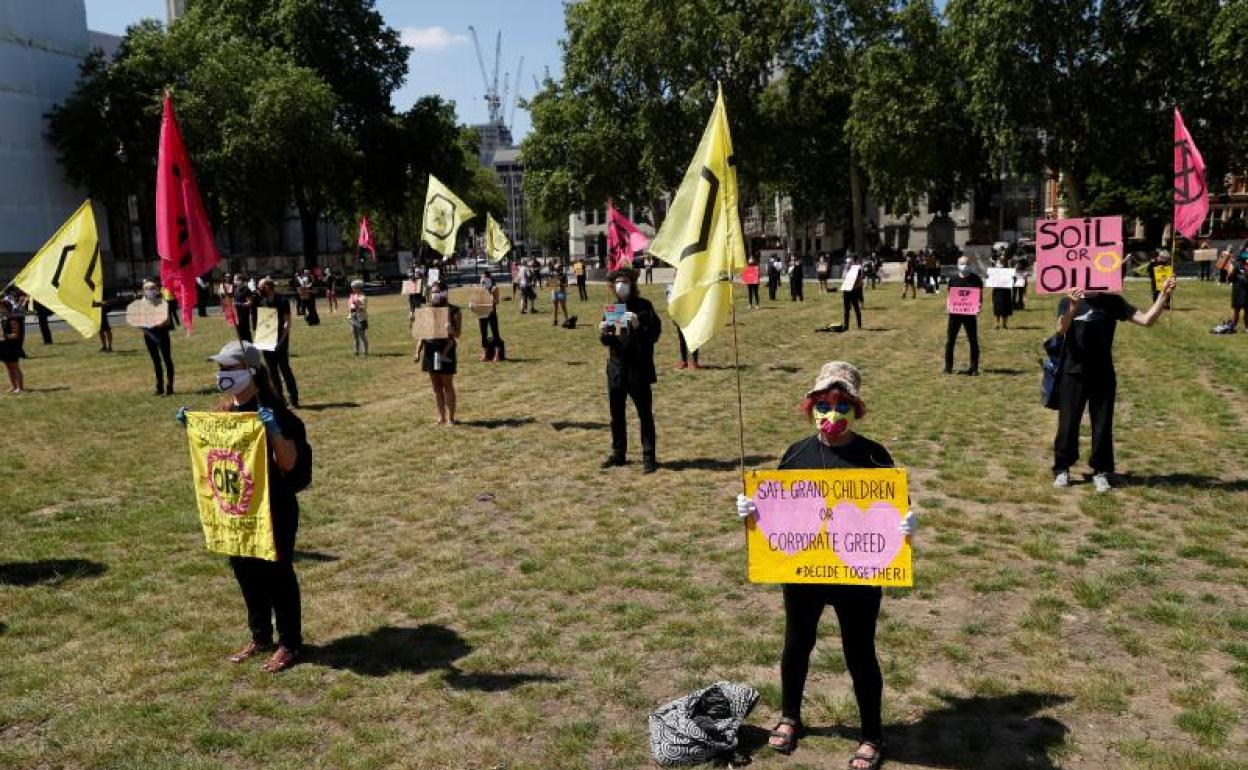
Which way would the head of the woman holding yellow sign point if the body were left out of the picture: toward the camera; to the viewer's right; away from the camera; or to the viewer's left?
toward the camera

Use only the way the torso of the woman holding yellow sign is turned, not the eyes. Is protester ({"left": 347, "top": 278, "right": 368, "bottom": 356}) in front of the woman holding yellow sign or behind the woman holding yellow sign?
behind

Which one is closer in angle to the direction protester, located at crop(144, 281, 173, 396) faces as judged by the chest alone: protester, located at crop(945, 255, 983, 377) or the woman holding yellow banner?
the woman holding yellow banner

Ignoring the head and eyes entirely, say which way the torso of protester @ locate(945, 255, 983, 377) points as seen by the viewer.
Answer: toward the camera

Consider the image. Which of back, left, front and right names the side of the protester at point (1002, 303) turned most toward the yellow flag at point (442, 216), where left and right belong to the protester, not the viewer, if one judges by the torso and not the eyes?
right

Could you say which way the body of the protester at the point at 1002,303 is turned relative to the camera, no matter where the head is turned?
toward the camera

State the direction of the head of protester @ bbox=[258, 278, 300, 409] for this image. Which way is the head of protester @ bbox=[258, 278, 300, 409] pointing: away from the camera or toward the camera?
toward the camera

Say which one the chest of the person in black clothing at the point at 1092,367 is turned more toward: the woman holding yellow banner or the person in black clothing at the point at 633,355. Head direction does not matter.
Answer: the woman holding yellow banner

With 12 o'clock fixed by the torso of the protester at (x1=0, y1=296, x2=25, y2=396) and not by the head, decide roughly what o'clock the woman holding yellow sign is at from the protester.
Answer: The woman holding yellow sign is roughly at 10 o'clock from the protester.

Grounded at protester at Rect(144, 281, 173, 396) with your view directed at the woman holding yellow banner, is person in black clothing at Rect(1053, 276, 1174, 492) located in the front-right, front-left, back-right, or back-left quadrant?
front-left
